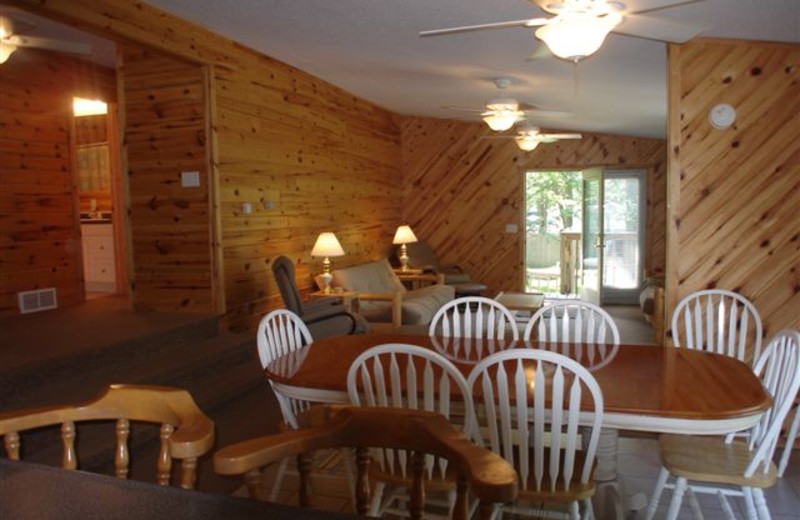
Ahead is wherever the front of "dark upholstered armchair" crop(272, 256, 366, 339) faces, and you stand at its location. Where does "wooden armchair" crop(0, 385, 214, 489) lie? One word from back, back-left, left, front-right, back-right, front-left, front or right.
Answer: right

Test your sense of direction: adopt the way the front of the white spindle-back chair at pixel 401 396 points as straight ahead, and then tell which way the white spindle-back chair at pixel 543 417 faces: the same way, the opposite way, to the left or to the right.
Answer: the same way

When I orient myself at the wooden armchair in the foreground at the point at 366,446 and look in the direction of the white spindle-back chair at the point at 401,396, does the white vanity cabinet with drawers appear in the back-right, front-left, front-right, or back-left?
front-left

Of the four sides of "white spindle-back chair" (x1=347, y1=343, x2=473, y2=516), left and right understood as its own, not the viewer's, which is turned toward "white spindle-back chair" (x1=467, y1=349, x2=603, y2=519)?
right

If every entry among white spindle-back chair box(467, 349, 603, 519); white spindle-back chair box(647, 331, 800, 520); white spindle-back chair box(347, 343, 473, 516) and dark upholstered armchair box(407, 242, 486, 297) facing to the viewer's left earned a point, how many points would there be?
1

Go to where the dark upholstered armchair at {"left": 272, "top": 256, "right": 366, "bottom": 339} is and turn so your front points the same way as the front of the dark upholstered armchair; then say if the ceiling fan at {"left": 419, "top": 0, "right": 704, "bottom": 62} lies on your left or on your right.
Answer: on your right

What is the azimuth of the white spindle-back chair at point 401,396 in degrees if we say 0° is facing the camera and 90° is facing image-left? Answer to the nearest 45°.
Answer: approximately 180°

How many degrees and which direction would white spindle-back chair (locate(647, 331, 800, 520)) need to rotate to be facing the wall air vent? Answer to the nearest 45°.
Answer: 0° — it already faces it

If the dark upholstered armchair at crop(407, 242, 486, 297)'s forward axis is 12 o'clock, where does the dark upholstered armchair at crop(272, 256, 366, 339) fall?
the dark upholstered armchair at crop(272, 256, 366, 339) is roughly at 2 o'clock from the dark upholstered armchair at crop(407, 242, 486, 297).

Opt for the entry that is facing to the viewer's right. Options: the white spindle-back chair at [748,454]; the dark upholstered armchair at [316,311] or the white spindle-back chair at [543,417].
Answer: the dark upholstered armchair

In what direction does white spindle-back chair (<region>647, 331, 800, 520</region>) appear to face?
to the viewer's left

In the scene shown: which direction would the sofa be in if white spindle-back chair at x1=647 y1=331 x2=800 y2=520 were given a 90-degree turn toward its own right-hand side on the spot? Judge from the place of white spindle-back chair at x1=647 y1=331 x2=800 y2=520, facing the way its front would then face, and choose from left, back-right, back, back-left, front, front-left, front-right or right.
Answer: front-left

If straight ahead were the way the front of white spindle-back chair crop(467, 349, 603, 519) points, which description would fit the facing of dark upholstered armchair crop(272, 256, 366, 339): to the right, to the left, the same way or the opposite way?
to the right

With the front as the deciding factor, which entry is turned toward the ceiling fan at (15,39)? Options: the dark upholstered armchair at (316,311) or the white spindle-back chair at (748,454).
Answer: the white spindle-back chair

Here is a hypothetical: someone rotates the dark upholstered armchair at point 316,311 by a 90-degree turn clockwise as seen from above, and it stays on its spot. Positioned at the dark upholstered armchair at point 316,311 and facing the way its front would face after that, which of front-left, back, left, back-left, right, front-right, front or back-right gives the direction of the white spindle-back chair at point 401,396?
front

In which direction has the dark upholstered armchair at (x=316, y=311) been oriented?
to the viewer's right

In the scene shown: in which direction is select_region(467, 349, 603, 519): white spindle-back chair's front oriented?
away from the camera
